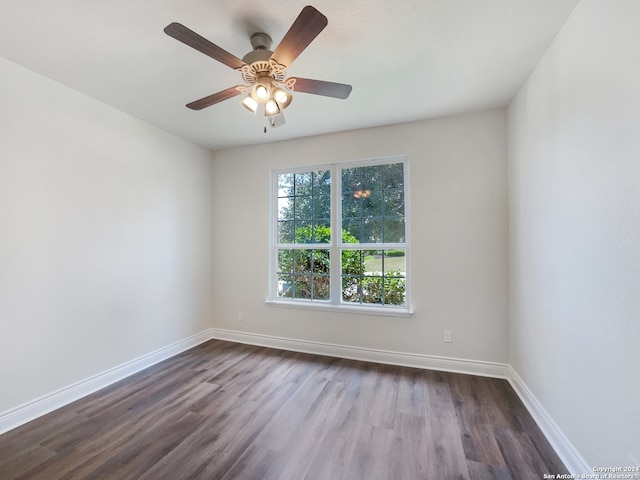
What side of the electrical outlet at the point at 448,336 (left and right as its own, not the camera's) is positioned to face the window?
right

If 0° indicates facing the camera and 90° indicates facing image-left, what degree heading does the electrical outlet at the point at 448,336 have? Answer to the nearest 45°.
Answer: approximately 0°

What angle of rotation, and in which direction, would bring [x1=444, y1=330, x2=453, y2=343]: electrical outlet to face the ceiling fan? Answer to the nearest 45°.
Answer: approximately 45° to its right

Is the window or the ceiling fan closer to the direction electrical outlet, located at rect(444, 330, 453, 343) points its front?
the ceiling fan
